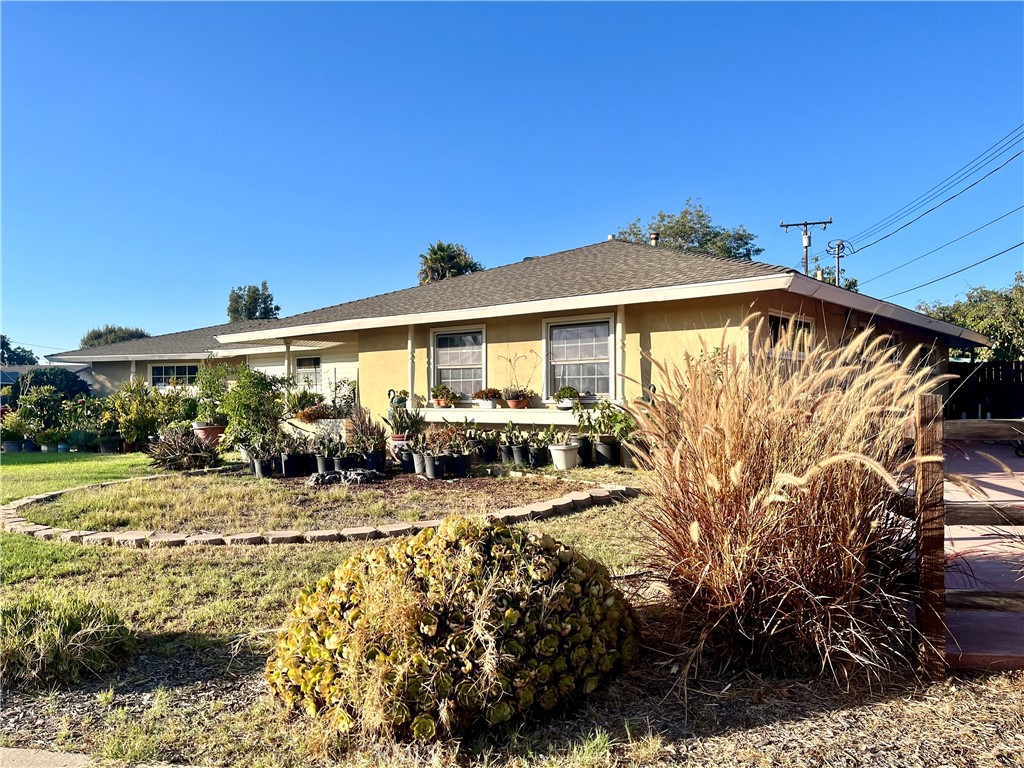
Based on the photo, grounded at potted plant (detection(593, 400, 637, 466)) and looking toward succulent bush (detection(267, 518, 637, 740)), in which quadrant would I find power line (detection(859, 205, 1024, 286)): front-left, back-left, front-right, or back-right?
back-left

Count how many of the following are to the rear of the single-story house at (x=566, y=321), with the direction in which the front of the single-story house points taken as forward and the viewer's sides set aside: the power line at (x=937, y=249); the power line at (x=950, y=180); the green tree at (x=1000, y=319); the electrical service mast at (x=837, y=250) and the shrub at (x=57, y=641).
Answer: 4

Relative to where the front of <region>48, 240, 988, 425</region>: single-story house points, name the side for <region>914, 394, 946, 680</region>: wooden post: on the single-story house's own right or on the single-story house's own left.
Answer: on the single-story house's own left

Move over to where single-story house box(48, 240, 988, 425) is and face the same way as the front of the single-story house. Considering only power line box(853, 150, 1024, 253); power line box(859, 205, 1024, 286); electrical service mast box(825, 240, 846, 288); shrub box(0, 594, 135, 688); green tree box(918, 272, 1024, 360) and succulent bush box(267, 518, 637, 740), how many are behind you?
4

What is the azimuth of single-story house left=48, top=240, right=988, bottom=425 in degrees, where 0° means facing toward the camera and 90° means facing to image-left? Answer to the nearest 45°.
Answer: approximately 45°

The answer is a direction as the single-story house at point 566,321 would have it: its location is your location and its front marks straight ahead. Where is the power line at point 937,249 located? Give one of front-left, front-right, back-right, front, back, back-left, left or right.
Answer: back

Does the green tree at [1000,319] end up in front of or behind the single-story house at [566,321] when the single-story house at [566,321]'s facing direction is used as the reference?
behind

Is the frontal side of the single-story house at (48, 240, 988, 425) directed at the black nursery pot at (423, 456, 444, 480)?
yes

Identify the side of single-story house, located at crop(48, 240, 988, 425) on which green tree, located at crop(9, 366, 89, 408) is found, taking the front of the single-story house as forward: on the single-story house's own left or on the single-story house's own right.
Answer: on the single-story house's own right

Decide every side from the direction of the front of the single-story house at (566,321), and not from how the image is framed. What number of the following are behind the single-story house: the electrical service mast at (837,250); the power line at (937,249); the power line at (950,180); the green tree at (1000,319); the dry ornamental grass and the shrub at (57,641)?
4

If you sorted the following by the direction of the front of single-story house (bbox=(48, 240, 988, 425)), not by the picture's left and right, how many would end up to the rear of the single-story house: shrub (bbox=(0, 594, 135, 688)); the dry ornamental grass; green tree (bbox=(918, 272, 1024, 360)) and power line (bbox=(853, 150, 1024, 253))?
2
